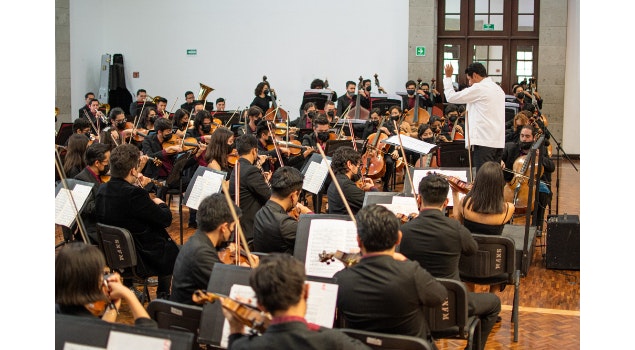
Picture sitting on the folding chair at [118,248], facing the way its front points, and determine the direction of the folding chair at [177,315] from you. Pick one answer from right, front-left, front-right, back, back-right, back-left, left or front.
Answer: back-right

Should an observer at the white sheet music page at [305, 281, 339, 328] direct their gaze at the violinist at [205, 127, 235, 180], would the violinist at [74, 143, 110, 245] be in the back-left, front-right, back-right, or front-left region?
front-left

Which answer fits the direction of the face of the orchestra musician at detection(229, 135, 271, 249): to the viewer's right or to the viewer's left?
to the viewer's right

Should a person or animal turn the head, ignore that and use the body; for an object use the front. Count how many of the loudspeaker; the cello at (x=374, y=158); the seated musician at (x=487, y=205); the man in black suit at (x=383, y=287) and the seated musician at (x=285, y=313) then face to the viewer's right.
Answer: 0

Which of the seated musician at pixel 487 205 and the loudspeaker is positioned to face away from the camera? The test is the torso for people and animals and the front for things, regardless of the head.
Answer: the seated musician

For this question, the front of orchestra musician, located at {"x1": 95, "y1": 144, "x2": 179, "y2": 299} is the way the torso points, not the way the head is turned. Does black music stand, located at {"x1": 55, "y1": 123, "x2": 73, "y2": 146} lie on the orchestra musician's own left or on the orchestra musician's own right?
on the orchestra musician's own left

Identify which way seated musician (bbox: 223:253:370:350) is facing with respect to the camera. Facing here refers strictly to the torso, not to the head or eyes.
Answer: away from the camera

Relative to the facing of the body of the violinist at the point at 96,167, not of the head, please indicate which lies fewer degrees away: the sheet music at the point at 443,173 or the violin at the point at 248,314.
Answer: the sheet music

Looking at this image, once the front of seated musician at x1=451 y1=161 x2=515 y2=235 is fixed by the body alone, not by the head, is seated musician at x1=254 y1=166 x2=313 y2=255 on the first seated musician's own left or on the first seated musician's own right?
on the first seated musician's own left

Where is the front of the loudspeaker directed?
toward the camera

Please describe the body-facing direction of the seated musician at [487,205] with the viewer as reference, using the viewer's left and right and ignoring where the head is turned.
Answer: facing away from the viewer

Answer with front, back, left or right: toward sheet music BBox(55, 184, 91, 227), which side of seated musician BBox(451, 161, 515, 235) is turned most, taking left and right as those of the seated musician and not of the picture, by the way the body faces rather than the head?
left

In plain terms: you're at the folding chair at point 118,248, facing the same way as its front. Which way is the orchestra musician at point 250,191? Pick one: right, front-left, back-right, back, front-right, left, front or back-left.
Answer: front

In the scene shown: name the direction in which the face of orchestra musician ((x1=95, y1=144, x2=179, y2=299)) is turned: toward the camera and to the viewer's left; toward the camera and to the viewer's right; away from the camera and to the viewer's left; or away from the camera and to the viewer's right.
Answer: away from the camera and to the viewer's right

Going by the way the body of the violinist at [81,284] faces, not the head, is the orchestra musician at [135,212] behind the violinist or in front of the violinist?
in front

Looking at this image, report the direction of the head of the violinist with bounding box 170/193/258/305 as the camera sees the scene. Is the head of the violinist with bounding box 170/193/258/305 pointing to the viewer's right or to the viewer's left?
to the viewer's right

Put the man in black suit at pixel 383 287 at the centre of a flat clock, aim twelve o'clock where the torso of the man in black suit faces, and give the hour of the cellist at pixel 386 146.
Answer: The cellist is roughly at 12 o'clock from the man in black suit.

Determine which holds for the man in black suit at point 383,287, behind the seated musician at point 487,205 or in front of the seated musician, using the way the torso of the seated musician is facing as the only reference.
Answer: behind
